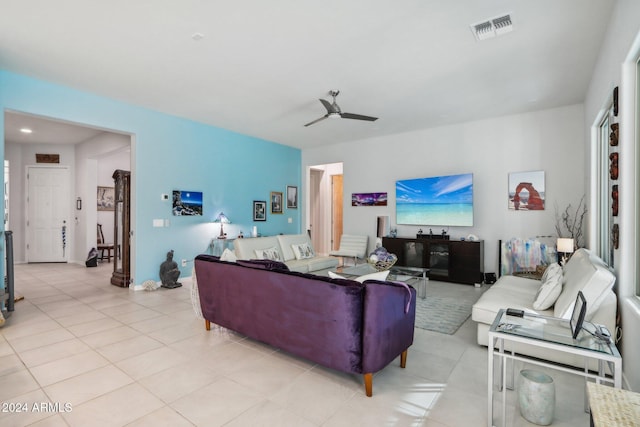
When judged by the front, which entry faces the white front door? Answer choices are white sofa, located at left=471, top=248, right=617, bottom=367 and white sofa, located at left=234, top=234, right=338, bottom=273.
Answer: white sofa, located at left=471, top=248, right=617, bottom=367

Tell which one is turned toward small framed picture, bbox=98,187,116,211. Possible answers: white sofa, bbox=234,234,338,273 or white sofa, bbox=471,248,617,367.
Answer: white sofa, bbox=471,248,617,367

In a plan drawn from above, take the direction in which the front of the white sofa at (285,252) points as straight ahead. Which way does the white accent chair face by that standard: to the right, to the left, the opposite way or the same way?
to the right

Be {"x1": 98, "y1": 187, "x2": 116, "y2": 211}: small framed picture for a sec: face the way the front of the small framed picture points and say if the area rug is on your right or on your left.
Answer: on your left

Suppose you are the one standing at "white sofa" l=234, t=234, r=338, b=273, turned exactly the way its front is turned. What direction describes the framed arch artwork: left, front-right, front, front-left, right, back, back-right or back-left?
front-left

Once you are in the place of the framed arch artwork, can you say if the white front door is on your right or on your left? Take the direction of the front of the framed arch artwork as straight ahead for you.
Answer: on your right

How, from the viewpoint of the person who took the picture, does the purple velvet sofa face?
facing away from the viewer and to the right of the viewer

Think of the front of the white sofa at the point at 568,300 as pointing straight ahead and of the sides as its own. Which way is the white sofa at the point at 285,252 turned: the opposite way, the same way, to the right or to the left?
the opposite way

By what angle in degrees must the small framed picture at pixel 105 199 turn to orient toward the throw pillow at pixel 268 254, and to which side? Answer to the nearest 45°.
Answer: approximately 45° to its left

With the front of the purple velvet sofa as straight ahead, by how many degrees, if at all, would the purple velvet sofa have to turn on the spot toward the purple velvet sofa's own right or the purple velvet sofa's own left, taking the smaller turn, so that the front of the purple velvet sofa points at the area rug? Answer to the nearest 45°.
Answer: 0° — it already faces it

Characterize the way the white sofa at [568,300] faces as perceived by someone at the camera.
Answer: facing to the left of the viewer
